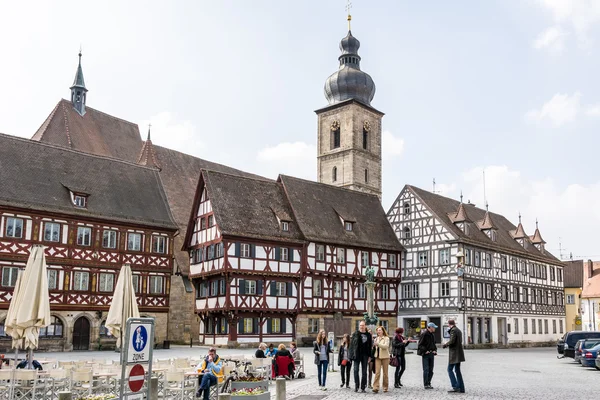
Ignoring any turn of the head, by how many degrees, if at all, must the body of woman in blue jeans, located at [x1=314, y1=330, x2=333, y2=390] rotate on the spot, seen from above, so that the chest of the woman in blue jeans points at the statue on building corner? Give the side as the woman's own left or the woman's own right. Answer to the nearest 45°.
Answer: approximately 180°

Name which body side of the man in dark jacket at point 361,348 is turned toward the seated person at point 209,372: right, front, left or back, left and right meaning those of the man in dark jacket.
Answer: right

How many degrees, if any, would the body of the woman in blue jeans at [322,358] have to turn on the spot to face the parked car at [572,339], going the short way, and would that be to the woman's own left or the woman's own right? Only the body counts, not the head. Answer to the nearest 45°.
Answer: approximately 135° to the woman's own left

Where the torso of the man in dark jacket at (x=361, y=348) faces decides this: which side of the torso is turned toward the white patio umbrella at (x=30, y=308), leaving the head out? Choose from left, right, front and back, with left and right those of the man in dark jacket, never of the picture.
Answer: right

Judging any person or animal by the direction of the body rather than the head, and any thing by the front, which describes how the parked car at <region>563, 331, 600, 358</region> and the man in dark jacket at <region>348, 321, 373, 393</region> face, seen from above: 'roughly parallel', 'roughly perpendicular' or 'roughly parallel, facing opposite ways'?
roughly perpendicular

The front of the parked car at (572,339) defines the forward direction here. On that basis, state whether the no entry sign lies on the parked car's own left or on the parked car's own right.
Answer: on the parked car's own left

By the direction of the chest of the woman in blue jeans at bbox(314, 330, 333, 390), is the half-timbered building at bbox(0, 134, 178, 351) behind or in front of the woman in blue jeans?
behind

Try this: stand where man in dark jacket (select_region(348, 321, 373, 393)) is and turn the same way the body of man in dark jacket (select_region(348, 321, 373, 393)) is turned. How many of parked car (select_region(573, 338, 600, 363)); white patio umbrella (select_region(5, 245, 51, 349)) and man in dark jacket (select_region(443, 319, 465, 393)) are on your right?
1
